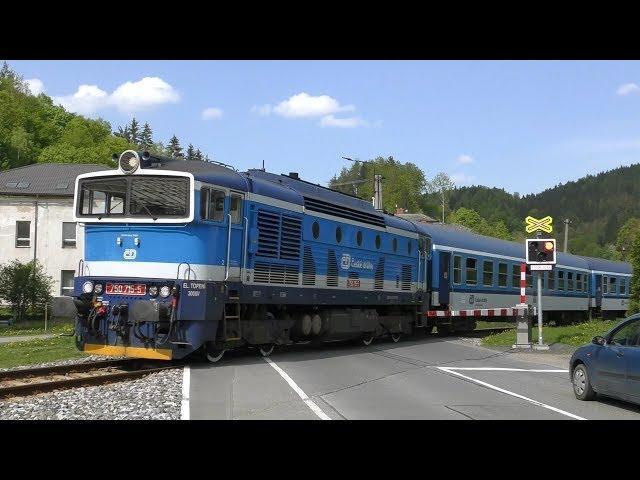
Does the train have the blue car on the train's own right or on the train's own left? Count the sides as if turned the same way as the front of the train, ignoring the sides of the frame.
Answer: on the train's own left

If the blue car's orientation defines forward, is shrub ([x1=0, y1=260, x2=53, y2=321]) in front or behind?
in front

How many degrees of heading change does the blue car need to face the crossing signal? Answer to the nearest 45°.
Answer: approximately 45° to its right

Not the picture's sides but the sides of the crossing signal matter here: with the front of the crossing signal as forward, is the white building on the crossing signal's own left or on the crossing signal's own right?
on the crossing signal's own right

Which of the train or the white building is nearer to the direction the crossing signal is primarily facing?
the train

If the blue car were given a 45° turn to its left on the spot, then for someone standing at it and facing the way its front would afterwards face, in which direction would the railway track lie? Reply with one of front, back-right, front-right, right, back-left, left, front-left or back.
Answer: front

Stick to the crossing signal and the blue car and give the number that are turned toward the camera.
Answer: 1

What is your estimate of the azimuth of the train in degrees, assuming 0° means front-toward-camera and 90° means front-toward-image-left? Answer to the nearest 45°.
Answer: approximately 45°

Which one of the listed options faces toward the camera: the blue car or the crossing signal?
the crossing signal

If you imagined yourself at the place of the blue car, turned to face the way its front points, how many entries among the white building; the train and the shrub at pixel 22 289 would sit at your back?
0

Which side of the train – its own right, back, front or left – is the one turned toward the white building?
right

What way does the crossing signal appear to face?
toward the camera
